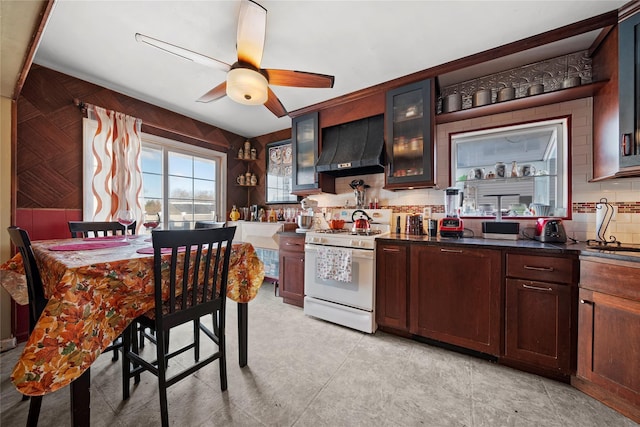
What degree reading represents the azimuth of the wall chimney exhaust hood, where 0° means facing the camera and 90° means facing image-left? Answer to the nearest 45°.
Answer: approximately 45°

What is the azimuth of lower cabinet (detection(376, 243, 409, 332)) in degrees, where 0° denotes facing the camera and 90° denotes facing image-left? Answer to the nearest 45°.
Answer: approximately 45°

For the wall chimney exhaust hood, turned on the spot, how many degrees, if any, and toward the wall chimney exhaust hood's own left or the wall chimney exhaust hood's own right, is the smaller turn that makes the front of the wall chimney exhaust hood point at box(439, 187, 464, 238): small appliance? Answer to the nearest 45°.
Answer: approximately 135° to the wall chimney exhaust hood's own left

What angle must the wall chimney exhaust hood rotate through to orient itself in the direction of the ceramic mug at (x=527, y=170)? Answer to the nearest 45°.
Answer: approximately 135° to its left

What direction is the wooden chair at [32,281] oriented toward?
to the viewer's right

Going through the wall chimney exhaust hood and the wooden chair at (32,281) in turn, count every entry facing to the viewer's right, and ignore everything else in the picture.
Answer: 1

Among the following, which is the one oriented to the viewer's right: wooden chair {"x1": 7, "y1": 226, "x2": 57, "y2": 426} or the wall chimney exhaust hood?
the wooden chair

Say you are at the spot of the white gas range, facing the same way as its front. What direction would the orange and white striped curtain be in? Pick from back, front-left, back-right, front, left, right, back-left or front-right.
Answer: front-right

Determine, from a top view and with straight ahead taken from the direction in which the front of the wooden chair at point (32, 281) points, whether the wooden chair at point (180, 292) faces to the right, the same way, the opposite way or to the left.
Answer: to the left

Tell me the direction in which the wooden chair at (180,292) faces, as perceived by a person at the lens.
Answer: facing away from the viewer and to the left of the viewer

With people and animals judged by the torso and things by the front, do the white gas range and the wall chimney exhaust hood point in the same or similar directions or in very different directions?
same or similar directions
